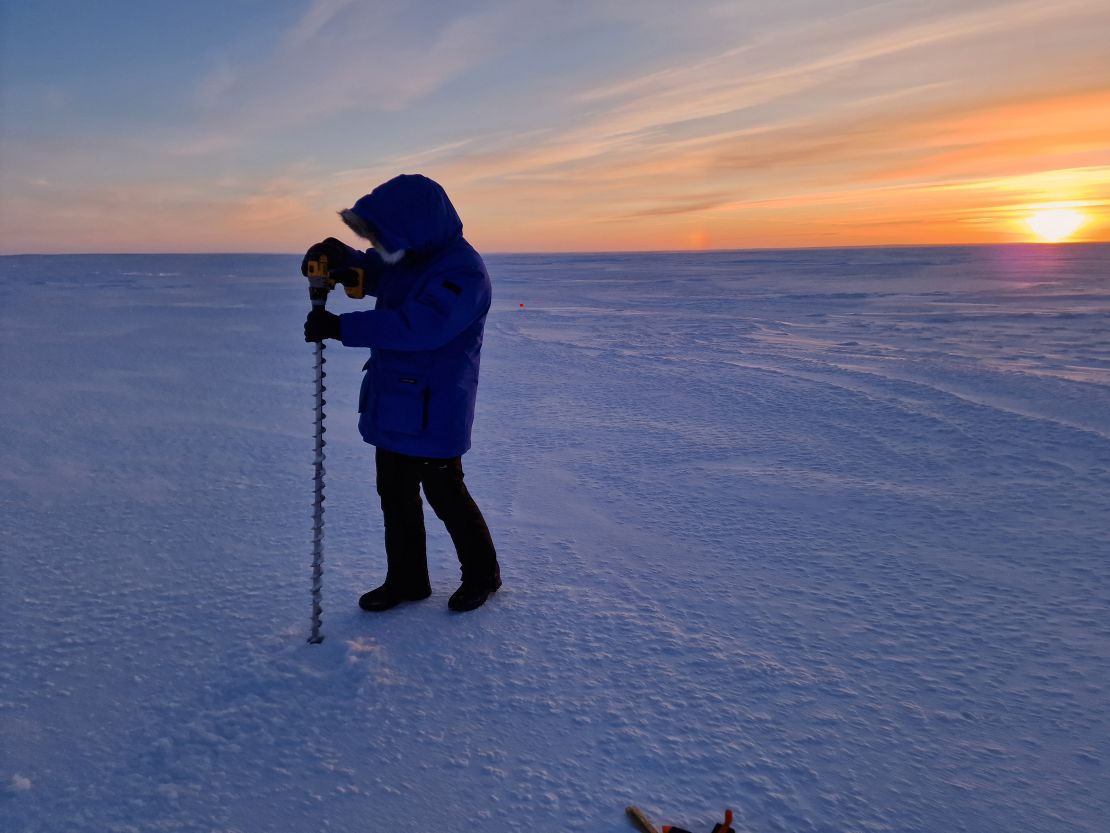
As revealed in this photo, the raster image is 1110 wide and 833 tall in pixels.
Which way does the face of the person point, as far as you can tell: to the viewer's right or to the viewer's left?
to the viewer's left

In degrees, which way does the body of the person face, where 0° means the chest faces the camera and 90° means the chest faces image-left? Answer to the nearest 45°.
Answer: approximately 90°

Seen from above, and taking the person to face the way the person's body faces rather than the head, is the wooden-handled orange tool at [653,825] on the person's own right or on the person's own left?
on the person's own left
